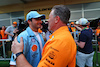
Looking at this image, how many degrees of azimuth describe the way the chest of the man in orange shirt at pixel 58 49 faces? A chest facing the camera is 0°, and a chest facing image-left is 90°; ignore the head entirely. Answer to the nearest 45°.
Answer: approximately 135°

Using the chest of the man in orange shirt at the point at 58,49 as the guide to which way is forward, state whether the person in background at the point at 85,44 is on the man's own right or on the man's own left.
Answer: on the man's own right
